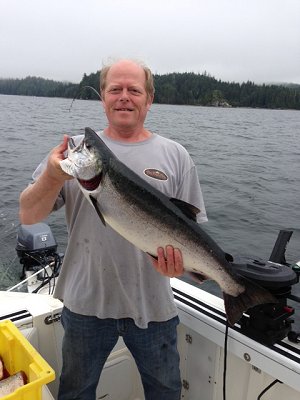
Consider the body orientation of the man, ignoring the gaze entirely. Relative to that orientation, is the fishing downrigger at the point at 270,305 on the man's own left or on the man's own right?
on the man's own left

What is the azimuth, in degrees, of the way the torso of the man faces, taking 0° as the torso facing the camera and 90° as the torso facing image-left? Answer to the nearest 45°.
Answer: approximately 0°

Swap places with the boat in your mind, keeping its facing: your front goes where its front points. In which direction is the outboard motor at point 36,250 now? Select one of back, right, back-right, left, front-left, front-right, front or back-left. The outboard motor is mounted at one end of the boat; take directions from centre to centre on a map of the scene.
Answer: back

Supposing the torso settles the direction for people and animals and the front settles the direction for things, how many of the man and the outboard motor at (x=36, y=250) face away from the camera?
0

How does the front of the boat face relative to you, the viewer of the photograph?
facing the viewer and to the right of the viewer

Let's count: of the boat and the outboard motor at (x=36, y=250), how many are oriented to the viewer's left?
0

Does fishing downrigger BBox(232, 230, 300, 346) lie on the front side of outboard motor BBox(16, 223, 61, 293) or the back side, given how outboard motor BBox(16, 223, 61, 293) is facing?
on the front side
